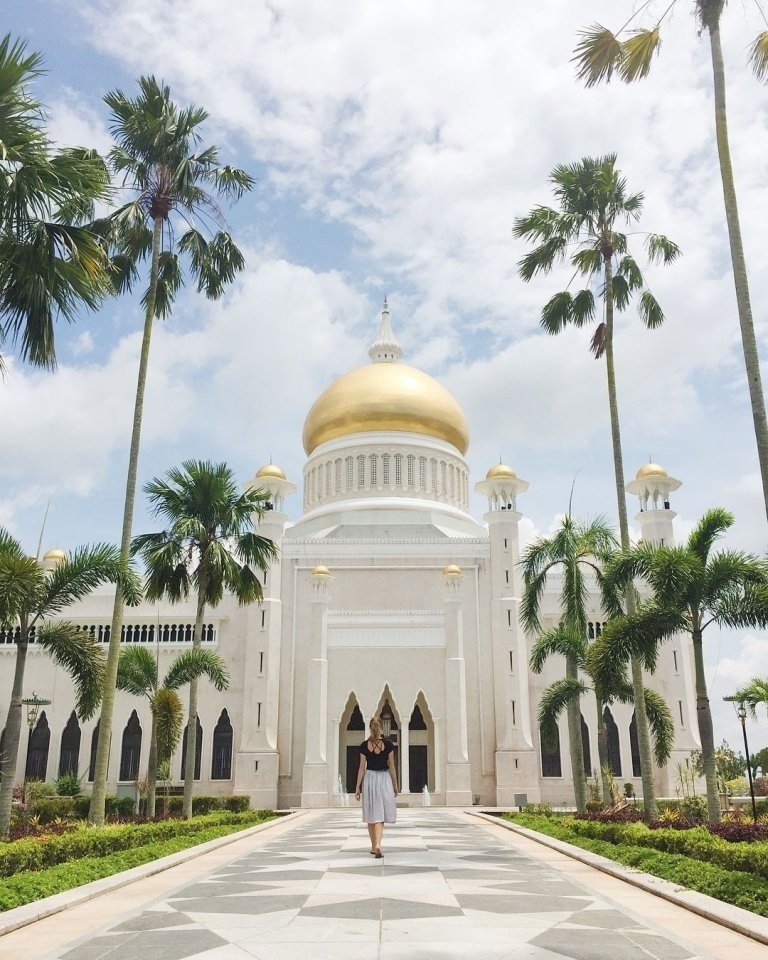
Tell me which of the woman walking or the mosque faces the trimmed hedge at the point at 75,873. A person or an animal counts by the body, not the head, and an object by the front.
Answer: the mosque

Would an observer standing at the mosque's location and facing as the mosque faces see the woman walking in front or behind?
in front

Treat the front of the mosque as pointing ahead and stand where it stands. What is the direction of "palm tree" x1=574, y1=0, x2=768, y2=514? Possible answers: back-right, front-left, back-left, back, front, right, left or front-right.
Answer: front

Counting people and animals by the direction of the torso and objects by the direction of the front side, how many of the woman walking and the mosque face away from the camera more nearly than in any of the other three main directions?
1

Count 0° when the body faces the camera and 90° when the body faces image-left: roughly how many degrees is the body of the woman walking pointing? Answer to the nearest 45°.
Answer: approximately 180°

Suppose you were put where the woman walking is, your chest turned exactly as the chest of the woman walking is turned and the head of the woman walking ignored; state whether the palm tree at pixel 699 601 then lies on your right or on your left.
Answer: on your right

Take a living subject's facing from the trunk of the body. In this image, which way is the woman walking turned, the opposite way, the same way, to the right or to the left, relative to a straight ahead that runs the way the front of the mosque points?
the opposite way

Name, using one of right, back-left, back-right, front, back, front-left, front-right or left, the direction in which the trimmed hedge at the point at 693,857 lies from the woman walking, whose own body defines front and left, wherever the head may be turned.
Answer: right

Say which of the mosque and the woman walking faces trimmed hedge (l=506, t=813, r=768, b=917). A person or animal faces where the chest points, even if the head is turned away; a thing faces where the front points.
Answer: the mosque

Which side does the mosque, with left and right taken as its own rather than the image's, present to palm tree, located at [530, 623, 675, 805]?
front

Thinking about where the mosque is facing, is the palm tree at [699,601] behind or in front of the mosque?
in front

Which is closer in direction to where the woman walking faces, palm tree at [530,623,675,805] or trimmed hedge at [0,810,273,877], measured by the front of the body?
the palm tree

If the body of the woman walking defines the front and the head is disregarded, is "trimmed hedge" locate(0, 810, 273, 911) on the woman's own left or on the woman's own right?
on the woman's own left

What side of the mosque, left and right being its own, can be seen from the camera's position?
front

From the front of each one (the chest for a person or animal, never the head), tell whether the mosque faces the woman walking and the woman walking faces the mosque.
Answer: yes

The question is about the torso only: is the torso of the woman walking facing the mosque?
yes

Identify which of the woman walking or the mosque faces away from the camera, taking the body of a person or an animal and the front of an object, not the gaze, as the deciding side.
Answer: the woman walking
